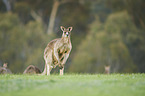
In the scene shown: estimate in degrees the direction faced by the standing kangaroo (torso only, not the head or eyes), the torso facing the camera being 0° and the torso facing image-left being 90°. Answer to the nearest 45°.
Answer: approximately 315°

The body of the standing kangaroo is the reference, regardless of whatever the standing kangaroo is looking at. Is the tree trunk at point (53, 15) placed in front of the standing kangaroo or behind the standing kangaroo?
behind
